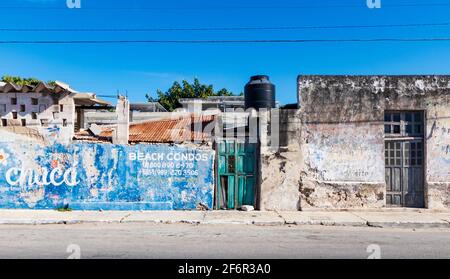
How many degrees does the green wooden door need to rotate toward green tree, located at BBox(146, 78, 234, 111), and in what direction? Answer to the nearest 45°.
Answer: approximately 180°

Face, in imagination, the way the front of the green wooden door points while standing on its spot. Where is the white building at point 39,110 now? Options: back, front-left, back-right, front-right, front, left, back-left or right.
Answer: right

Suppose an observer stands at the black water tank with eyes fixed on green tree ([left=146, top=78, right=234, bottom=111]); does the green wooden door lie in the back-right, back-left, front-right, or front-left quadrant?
back-left

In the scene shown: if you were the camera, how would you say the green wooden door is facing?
facing the viewer

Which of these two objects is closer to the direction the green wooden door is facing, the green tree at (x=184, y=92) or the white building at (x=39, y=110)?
the white building
